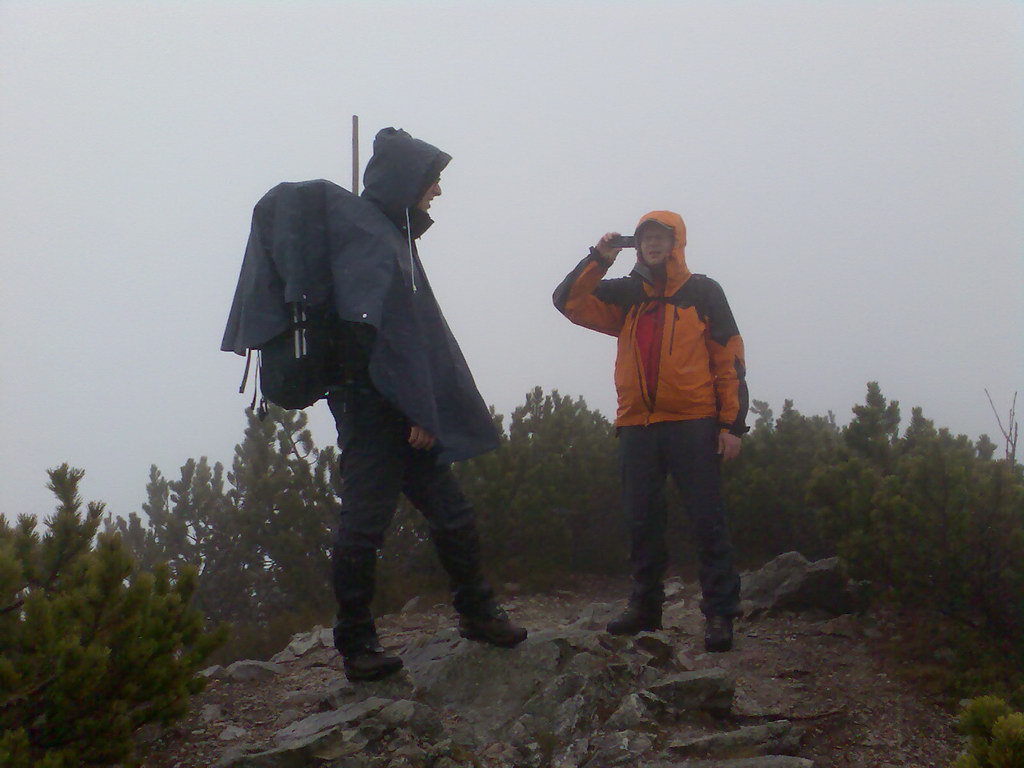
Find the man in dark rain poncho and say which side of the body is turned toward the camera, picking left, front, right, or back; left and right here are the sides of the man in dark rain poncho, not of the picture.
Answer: right

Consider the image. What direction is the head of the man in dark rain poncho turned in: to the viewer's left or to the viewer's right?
to the viewer's right

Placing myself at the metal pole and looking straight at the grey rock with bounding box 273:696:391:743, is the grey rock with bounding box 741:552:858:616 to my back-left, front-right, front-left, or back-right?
back-left

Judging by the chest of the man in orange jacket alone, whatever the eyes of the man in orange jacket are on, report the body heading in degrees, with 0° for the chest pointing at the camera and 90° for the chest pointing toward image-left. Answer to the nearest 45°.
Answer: approximately 45°

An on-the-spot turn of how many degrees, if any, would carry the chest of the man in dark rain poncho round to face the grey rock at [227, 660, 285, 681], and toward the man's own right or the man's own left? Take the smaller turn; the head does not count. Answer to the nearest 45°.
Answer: approximately 135° to the man's own left
